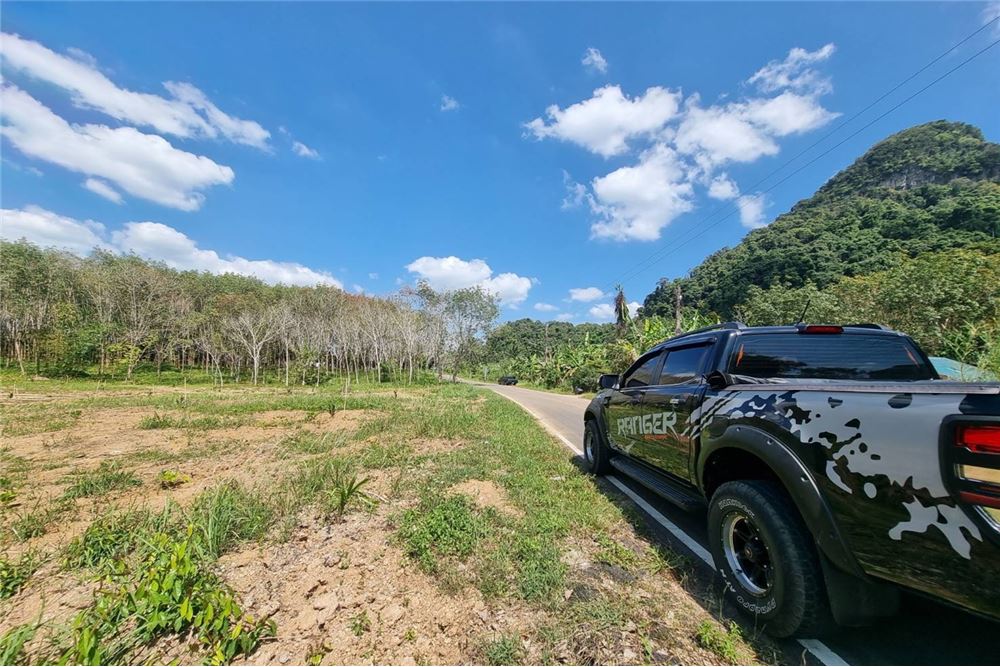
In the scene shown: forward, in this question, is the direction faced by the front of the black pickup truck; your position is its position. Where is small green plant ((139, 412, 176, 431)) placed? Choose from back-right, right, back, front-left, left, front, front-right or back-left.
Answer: front-left

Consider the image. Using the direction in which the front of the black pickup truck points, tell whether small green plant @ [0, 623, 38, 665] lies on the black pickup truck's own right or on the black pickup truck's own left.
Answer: on the black pickup truck's own left

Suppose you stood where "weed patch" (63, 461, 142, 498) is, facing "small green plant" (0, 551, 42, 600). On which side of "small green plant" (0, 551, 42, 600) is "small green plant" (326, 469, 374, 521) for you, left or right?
left

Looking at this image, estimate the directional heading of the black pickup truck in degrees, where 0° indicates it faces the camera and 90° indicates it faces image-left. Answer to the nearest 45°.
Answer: approximately 135°

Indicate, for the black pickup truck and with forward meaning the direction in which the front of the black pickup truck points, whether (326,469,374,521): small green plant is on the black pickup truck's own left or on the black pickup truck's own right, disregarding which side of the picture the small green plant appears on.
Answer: on the black pickup truck's own left

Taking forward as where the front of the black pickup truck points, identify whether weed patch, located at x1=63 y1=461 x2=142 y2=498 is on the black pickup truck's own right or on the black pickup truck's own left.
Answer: on the black pickup truck's own left

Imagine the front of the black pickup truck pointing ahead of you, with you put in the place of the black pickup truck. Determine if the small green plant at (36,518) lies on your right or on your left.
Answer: on your left

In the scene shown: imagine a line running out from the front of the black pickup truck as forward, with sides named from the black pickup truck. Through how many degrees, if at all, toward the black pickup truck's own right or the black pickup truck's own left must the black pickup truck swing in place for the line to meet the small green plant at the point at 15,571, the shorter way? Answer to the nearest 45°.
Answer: approximately 90° to the black pickup truck's own left
